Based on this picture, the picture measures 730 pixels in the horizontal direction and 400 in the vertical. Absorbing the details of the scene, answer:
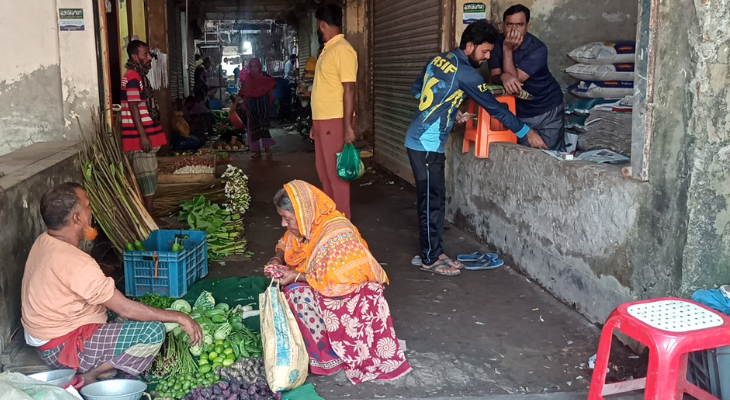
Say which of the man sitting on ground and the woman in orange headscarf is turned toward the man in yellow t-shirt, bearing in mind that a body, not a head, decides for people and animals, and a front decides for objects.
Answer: the man sitting on ground

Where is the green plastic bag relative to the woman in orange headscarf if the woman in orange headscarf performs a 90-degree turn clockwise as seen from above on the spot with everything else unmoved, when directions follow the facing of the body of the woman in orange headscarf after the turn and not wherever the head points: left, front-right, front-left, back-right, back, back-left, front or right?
front

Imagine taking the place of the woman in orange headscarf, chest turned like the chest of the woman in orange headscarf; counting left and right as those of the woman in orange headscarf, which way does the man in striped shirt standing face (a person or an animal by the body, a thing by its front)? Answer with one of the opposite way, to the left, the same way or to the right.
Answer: the opposite way

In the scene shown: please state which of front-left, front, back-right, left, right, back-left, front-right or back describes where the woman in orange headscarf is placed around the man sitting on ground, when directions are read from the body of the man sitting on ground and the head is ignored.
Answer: front-right

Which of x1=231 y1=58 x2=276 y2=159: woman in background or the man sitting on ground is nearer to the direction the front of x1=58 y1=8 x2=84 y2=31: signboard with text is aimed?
the man sitting on ground

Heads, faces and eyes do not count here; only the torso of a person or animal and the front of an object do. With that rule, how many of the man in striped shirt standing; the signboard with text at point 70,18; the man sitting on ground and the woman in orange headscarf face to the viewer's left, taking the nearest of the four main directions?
1

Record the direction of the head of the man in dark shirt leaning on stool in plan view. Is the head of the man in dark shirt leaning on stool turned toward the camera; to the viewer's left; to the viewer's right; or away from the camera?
toward the camera

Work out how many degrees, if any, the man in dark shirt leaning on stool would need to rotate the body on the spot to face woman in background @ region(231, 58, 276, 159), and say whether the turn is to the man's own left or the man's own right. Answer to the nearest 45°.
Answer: approximately 90° to the man's own right

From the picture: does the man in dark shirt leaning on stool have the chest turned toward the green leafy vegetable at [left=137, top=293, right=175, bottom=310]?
yes

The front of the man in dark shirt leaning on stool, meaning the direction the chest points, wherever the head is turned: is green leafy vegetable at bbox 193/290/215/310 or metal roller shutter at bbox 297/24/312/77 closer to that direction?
the green leafy vegetable

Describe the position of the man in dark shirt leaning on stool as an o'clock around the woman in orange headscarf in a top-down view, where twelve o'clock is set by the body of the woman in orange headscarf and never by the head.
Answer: The man in dark shirt leaning on stool is roughly at 4 o'clock from the woman in orange headscarf.

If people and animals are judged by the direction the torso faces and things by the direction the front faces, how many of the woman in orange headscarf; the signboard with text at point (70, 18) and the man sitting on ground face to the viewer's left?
1

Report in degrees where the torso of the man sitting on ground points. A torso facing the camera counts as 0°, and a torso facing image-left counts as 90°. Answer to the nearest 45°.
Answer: approximately 225°

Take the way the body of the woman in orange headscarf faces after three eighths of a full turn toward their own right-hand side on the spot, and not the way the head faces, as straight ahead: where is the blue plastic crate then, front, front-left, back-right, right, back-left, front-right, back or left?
left

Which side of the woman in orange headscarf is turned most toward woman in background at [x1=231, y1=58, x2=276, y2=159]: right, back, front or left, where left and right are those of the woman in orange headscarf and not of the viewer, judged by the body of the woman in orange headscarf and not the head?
right

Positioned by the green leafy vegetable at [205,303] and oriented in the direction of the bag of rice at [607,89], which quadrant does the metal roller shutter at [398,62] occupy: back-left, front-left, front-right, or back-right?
front-left

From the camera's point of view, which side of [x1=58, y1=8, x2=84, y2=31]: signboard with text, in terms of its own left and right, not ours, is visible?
front
